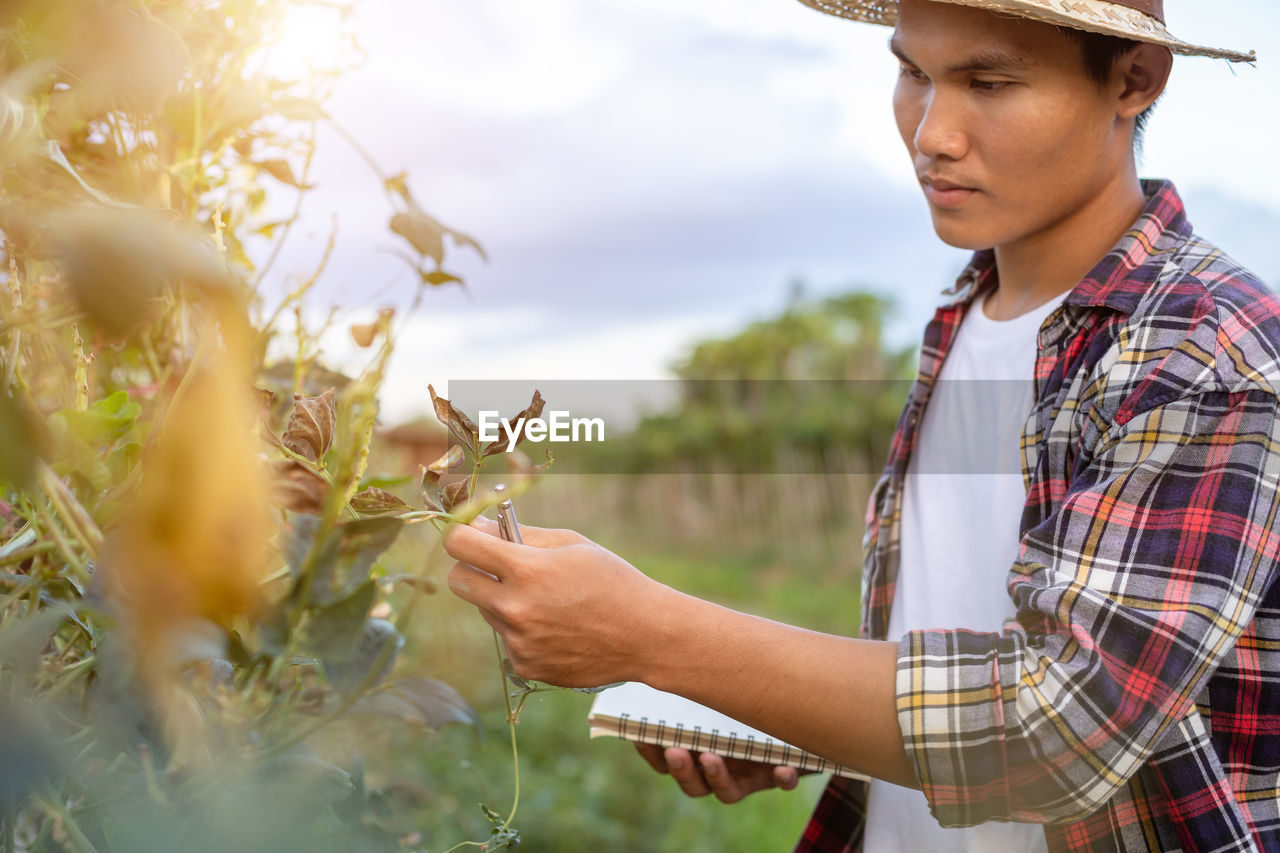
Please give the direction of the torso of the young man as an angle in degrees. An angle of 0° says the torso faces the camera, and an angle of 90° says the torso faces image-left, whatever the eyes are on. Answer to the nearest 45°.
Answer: approximately 45°

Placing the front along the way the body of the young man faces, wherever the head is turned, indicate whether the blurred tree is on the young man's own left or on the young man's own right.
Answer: on the young man's own right

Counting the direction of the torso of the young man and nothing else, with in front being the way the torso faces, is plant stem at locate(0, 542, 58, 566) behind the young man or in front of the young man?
in front
